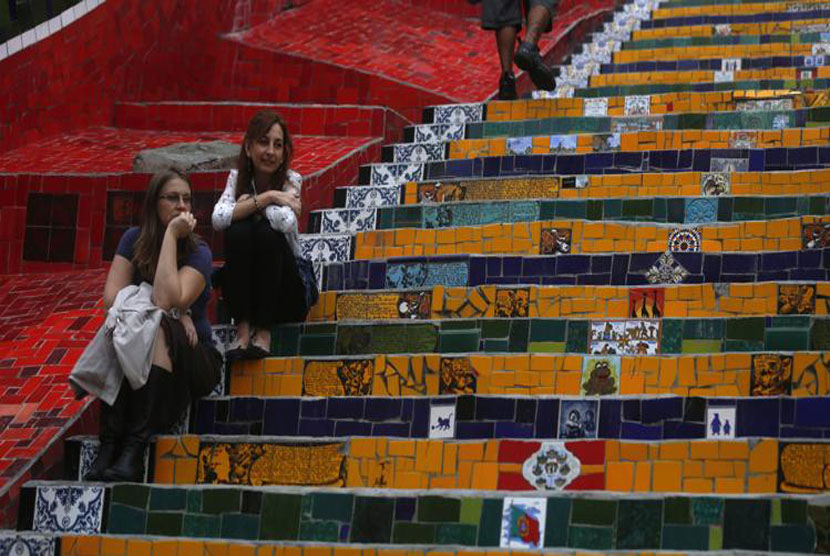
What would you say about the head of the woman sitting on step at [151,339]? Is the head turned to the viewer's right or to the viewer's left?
to the viewer's right

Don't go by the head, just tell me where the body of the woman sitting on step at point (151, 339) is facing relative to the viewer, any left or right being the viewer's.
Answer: facing the viewer and to the left of the viewer
